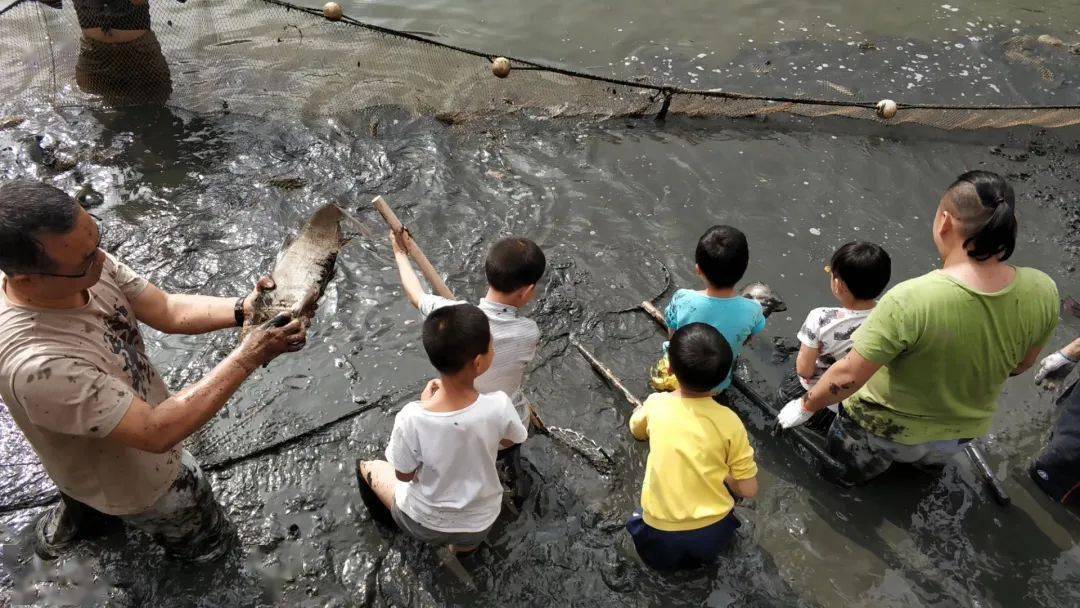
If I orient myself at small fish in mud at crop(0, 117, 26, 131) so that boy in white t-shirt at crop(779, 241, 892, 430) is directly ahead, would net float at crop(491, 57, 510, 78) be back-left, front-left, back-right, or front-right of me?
front-left

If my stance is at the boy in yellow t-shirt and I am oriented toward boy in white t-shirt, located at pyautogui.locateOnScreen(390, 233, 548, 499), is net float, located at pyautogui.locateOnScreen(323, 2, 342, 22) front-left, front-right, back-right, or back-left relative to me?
front-right

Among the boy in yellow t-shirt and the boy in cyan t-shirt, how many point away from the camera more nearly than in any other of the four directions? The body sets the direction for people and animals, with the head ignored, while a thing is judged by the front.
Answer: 2

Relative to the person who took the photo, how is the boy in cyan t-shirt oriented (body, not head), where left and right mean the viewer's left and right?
facing away from the viewer

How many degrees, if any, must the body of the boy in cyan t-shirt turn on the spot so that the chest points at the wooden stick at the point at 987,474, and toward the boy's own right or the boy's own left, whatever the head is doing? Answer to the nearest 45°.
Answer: approximately 90° to the boy's own right

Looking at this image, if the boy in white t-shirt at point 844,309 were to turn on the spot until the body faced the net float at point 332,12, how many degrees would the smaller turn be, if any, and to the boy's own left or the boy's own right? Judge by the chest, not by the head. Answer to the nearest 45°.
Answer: approximately 45° to the boy's own left

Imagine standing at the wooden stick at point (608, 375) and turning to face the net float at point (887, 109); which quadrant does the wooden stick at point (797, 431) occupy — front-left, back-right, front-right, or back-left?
front-right

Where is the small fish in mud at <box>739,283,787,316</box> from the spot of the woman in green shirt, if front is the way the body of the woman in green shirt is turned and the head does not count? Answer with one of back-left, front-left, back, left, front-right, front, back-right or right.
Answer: front

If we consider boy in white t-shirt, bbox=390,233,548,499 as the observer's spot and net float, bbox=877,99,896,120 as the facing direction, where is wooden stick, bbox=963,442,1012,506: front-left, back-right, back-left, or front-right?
front-right

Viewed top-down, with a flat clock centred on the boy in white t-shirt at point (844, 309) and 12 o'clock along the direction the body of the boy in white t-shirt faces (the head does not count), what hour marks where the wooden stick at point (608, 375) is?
The wooden stick is roughly at 10 o'clock from the boy in white t-shirt.

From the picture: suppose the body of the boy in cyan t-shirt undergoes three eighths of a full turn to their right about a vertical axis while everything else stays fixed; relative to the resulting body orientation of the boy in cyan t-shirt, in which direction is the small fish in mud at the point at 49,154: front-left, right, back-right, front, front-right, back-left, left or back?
back-right

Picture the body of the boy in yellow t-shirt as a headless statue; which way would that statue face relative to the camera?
away from the camera

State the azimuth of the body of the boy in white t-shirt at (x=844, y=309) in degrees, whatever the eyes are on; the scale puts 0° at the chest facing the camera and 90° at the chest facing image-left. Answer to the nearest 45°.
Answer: approximately 135°

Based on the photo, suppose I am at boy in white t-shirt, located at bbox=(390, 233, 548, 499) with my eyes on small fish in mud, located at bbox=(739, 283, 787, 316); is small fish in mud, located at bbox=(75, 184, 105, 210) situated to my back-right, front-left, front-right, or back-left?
back-left

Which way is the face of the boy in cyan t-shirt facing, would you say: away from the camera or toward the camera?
away from the camera

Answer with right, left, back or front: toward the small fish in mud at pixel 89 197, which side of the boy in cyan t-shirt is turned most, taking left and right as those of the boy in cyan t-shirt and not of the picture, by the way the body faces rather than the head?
left
